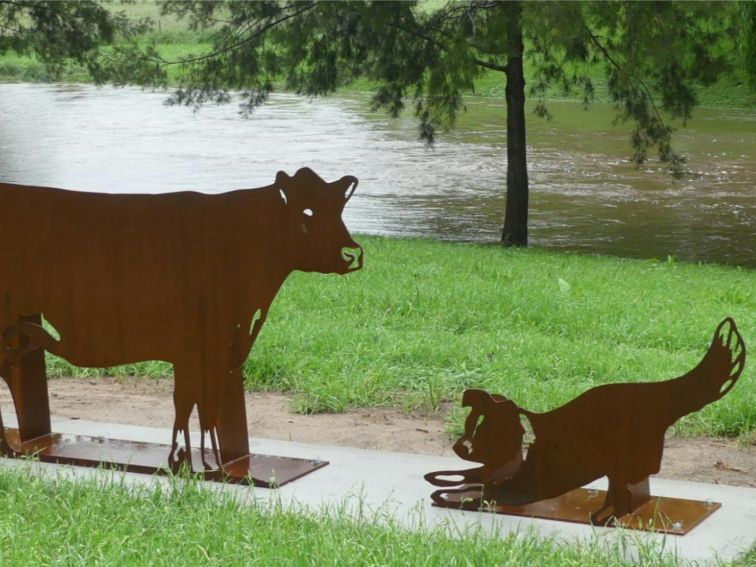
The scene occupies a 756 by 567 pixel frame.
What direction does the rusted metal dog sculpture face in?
to the viewer's left

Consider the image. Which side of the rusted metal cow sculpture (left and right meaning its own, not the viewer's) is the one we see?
right

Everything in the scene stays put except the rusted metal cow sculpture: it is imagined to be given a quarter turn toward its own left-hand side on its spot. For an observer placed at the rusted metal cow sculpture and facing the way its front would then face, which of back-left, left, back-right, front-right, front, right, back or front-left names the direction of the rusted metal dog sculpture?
back-right
